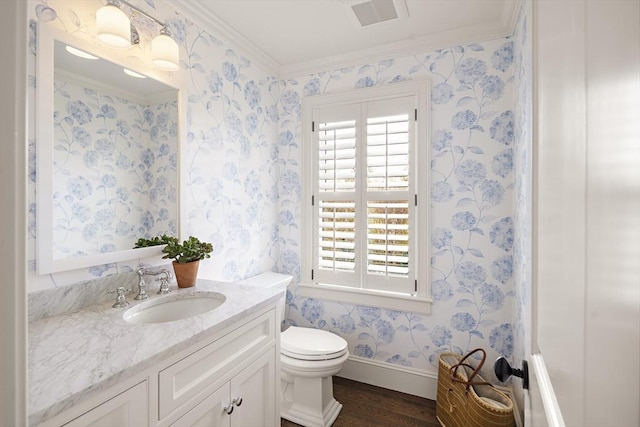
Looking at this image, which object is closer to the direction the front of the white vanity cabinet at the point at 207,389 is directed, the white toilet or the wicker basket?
the wicker basket

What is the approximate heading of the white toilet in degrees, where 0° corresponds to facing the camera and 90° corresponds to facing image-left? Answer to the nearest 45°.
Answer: approximately 315°
